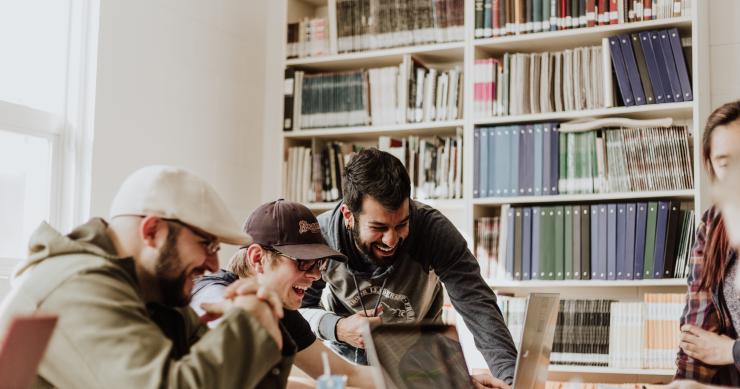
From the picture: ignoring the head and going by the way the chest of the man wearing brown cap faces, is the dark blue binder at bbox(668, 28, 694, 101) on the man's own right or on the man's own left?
on the man's own left

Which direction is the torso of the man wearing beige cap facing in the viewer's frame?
to the viewer's right

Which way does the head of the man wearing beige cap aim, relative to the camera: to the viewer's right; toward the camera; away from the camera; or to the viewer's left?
to the viewer's right

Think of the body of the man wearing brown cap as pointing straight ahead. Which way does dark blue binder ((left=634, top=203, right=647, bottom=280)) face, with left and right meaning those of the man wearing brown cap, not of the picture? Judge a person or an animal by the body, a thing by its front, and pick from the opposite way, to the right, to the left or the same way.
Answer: to the right

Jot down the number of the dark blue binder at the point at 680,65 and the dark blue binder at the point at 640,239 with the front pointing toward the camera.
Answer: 2

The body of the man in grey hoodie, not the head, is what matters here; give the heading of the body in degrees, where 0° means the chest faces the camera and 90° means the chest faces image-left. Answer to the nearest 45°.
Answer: approximately 0°

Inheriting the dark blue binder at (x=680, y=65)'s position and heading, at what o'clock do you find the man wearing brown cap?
The man wearing brown cap is roughly at 1 o'clock from the dark blue binder.
